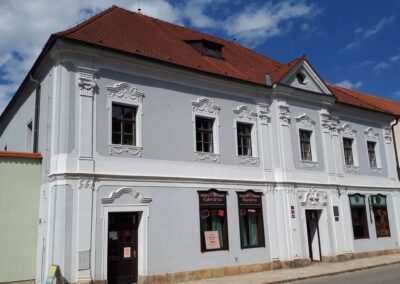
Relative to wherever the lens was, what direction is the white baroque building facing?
facing the viewer and to the right of the viewer

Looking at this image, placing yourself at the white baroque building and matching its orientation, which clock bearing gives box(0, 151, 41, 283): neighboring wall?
The neighboring wall is roughly at 4 o'clock from the white baroque building.
